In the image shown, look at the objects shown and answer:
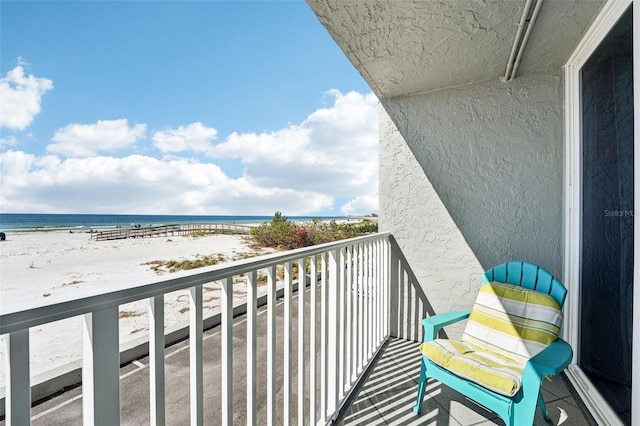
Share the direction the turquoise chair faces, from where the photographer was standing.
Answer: facing the viewer and to the left of the viewer

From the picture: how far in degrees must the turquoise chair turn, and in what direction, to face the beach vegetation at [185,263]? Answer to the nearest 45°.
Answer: approximately 90° to its right

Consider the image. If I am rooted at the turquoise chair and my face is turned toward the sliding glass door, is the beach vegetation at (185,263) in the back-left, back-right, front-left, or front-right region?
back-left

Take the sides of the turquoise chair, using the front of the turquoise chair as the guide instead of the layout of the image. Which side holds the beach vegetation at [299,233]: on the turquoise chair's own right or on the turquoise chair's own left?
on the turquoise chair's own right
